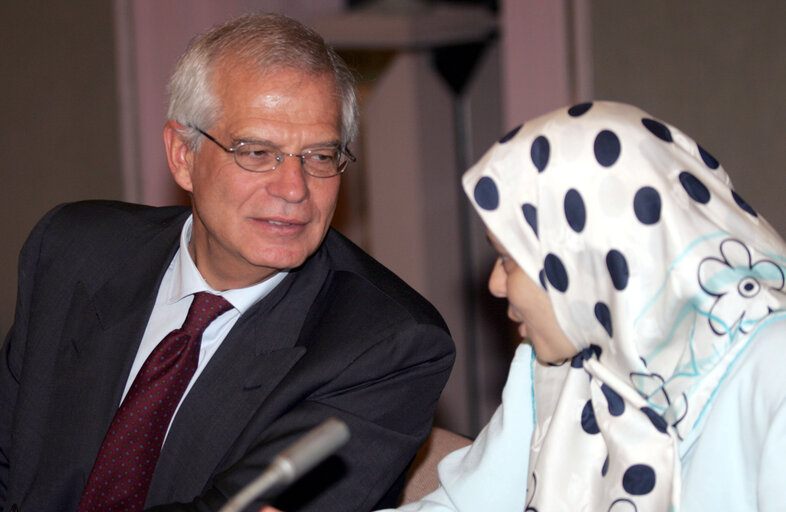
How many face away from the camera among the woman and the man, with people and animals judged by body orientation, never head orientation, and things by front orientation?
0

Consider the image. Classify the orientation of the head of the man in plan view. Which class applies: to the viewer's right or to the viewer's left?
to the viewer's right

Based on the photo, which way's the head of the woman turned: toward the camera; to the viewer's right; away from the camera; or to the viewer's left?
to the viewer's left

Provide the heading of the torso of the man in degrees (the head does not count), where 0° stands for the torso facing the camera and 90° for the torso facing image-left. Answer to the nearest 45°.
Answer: approximately 0°

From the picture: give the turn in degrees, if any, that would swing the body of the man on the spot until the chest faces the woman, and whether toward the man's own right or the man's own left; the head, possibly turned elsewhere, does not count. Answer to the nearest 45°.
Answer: approximately 45° to the man's own left

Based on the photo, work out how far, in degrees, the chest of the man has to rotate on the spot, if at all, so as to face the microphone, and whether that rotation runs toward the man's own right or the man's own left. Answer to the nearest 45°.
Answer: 0° — they already face it
